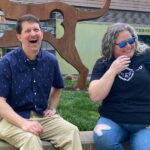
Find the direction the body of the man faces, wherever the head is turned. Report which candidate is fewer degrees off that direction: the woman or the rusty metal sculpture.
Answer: the woman

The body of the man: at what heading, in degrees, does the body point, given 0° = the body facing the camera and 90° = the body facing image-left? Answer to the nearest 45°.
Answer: approximately 315°

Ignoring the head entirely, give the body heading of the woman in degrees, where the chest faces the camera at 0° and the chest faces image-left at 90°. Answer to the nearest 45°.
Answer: approximately 0°

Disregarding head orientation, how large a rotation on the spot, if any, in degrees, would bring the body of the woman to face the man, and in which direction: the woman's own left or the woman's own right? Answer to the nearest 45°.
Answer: approximately 90° to the woman's own right

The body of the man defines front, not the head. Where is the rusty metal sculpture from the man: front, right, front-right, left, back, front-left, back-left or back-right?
back-left

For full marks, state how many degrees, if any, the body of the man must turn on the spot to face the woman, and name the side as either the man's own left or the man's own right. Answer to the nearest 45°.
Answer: approximately 45° to the man's own left

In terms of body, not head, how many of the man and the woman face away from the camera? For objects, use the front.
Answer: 0
